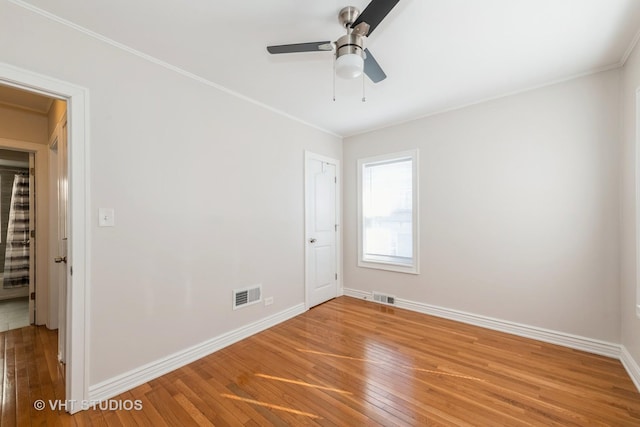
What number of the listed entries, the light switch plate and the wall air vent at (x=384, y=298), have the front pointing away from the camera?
0

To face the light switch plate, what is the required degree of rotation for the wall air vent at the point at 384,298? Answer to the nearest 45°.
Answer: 0° — it already faces it

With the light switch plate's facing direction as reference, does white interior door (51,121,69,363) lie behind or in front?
behind

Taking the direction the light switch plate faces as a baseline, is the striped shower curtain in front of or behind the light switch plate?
behind

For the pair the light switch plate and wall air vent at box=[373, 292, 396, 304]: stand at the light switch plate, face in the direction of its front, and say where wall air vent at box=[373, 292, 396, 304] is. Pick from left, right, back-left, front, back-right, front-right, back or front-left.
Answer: left

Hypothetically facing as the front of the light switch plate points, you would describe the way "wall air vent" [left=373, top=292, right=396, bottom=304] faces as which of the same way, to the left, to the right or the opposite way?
to the right

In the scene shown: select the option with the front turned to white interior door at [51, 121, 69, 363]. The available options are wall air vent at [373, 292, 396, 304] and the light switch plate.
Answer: the wall air vent

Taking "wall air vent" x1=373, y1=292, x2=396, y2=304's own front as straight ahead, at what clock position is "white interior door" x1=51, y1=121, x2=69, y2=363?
The white interior door is roughly at 12 o'clock from the wall air vent.
